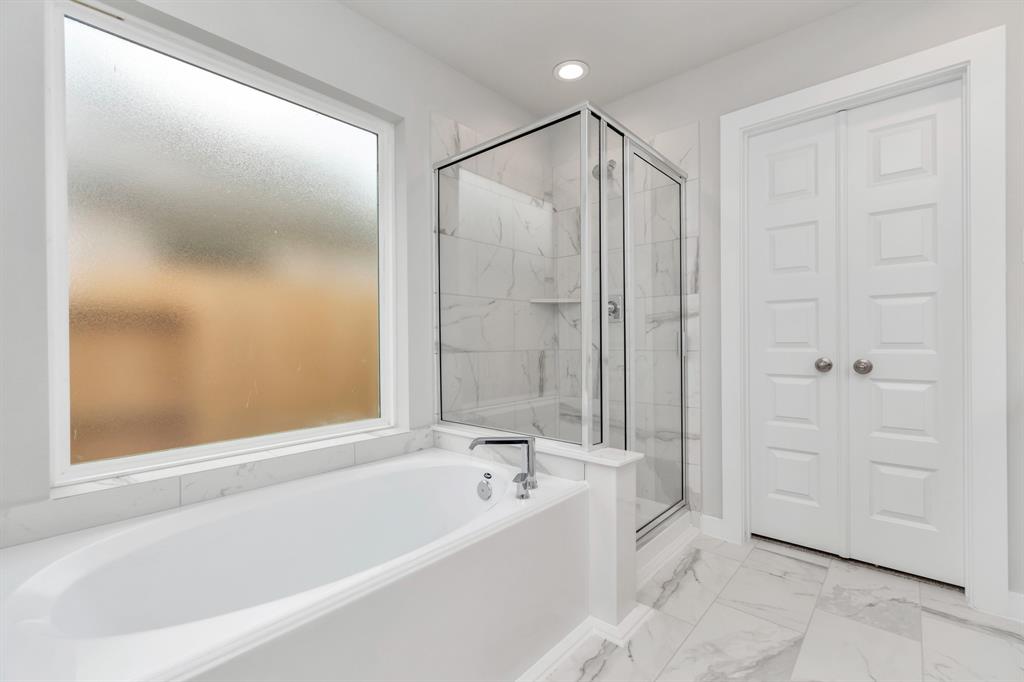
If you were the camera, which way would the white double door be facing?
facing the viewer and to the left of the viewer

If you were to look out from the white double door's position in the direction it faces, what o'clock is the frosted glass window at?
The frosted glass window is roughly at 12 o'clock from the white double door.

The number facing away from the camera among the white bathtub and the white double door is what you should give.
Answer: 0

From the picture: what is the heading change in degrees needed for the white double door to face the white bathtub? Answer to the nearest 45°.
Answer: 0° — it already faces it

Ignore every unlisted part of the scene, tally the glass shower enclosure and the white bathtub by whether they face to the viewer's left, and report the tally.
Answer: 0

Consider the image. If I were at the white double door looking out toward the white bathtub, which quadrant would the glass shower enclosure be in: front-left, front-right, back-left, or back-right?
front-right

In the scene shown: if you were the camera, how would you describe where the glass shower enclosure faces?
facing the viewer and to the right of the viewer

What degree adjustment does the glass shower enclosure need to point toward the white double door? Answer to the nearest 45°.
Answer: approximately 45° to its left

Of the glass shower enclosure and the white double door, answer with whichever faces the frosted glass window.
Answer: the white double door

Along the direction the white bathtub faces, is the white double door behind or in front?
in front
